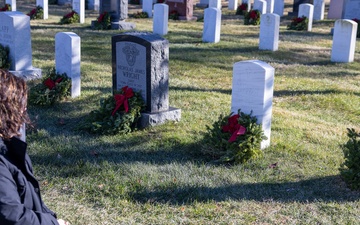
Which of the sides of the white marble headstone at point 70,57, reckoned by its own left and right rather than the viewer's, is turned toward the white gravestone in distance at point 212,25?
back

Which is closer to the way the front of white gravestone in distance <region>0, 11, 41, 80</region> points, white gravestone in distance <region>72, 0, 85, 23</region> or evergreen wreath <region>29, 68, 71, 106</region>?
the evergreen wreath

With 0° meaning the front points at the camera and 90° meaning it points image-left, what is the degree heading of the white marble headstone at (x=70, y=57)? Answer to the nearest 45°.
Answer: approximately 45°

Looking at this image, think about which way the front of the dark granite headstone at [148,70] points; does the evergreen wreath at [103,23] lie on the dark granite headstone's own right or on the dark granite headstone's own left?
on the dark granite headstone's own right

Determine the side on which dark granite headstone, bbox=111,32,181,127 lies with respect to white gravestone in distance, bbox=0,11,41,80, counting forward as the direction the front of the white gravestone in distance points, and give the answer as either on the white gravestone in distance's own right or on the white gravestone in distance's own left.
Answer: on the white gravestone in distance's own left

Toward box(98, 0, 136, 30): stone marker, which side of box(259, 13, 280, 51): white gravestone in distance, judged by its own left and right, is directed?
right
